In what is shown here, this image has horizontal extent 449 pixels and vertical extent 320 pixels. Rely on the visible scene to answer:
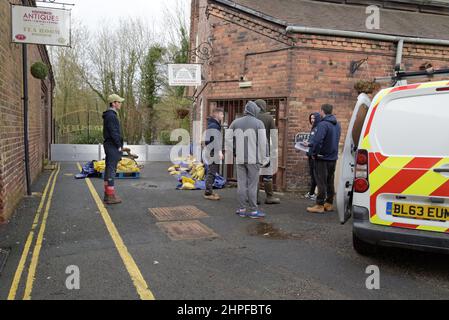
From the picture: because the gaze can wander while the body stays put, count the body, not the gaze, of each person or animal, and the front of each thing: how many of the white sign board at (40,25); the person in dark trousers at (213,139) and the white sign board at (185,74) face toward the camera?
2

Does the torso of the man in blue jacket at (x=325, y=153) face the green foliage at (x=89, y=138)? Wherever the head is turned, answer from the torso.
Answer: yes

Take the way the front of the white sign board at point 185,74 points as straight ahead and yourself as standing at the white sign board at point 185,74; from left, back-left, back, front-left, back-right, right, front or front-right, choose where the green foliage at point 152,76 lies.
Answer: back

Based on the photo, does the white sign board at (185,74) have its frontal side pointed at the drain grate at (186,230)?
yes

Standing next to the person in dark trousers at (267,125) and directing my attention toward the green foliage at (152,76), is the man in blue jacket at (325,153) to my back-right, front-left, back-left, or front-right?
back-right

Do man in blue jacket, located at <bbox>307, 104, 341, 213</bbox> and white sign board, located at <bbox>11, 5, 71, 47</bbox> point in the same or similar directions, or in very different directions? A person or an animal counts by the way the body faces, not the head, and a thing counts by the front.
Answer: very different directions

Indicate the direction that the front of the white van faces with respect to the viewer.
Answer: facing away from the viewer

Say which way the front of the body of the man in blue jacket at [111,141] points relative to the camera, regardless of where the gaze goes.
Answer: to the viewer's right

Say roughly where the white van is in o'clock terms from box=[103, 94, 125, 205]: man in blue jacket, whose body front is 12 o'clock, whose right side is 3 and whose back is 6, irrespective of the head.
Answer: The white van is roughly at 2 o'clock from the man in blue jacket.

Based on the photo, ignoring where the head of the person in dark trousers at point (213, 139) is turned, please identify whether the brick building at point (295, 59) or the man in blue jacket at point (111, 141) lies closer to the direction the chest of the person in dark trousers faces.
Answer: the brick building

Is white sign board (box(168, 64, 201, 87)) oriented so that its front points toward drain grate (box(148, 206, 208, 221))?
yes

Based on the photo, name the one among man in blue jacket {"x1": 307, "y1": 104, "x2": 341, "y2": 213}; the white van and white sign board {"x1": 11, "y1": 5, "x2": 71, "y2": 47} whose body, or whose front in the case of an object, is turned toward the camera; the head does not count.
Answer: the white sign board

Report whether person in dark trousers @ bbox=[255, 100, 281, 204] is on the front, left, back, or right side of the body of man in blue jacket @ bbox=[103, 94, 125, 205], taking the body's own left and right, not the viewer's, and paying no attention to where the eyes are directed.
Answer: front

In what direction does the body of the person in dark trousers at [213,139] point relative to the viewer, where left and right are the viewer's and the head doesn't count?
facing to the right of the viewer
